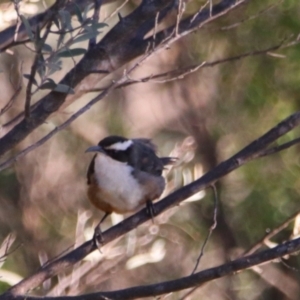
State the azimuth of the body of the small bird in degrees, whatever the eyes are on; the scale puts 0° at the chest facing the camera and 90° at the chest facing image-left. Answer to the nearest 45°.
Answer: approximately 45°
